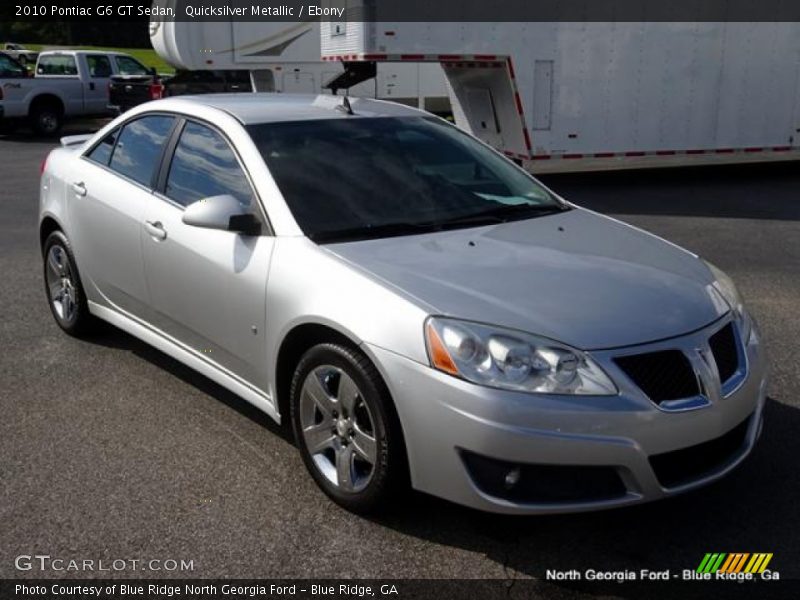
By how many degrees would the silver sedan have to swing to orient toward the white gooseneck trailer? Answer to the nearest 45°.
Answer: approximately 135° to its left

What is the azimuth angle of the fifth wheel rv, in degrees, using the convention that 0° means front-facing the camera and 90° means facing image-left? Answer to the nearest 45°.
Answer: approximately 90°

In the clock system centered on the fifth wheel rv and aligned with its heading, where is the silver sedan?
The silver sedan is roughly at 9 o'clock from the fifth wheel rv.

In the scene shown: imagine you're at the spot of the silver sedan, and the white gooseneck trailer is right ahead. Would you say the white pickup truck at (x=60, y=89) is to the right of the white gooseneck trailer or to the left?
left

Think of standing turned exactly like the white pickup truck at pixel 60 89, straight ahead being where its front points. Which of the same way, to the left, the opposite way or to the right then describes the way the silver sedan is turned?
to the right

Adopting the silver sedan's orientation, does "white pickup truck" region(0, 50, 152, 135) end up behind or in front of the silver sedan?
behind

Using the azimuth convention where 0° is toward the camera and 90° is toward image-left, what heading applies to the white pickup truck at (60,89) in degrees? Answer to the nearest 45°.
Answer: approximately 225°

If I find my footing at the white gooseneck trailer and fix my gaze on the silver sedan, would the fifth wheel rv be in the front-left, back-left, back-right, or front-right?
back-right

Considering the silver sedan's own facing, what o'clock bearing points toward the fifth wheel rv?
The fifth wheel rv is roughly at 7 o'clock from the silver sedan.

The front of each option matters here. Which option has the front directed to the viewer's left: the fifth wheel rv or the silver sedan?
the fifth wheel rv

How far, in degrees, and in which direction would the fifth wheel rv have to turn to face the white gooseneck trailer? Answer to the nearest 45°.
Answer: approximately 135° to its left
